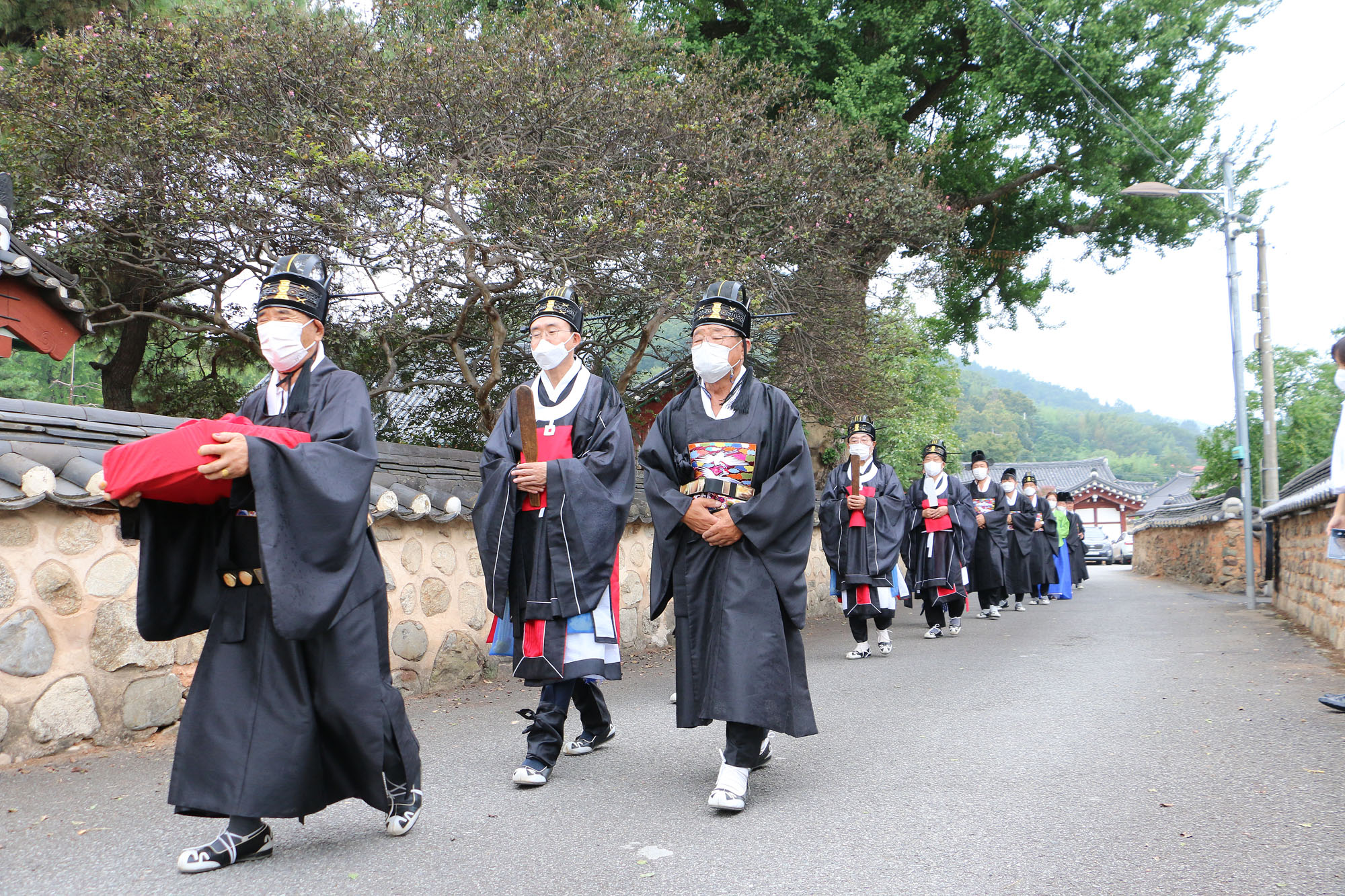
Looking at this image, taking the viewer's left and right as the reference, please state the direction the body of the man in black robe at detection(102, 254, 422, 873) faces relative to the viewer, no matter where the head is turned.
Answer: facing the viewer and to the left of the viewer

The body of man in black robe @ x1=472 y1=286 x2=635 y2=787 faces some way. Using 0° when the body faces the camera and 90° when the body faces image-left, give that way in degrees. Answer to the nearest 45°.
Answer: approximately 45°

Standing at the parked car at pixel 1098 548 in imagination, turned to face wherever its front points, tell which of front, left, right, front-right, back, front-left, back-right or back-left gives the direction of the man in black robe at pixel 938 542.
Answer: front

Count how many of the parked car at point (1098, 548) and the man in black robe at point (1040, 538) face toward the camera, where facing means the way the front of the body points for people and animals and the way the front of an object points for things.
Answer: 2

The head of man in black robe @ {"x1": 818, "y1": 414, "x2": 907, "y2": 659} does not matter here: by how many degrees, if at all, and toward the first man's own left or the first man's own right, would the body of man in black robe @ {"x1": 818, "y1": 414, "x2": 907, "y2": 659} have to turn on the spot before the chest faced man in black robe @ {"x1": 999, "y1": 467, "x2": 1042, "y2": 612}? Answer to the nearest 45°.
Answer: approximately 180°

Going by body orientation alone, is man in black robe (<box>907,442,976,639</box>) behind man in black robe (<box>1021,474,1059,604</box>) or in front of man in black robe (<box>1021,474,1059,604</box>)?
in front

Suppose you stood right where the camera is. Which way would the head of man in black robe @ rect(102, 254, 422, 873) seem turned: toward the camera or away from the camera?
toward the camera

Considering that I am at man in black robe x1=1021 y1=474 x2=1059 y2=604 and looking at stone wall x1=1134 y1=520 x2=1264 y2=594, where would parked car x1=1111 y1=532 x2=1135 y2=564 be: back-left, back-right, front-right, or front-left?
front-left

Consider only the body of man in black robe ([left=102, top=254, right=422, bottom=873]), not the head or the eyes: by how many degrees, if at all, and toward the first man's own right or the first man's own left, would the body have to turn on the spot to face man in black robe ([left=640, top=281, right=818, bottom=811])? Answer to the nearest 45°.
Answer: approximately 135° to the first man's own left

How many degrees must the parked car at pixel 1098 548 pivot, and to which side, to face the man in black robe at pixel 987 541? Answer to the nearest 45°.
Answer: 0° — it already faces them

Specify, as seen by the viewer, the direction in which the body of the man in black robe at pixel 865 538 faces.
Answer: toward the camera

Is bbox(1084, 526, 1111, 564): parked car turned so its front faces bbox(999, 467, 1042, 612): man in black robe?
yes

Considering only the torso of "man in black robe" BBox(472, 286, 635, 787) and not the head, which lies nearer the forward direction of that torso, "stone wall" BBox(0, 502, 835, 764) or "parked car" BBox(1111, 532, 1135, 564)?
the stone wall

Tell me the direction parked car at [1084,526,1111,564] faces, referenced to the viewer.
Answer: facing the viewer

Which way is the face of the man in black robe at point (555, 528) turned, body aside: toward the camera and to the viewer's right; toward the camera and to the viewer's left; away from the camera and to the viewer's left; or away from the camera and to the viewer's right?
toward the camera and to the viewer's left

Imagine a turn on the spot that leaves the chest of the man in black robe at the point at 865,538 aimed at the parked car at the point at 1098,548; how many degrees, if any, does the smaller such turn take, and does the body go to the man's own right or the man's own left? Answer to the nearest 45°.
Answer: approximately 180°

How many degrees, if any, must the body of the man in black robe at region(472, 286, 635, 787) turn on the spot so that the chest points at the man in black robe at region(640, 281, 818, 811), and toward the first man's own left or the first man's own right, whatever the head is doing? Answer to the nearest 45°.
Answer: approximately 90° to the first man's own left

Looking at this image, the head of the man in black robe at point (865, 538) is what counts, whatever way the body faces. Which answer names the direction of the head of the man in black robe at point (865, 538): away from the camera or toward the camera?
toward the camera
